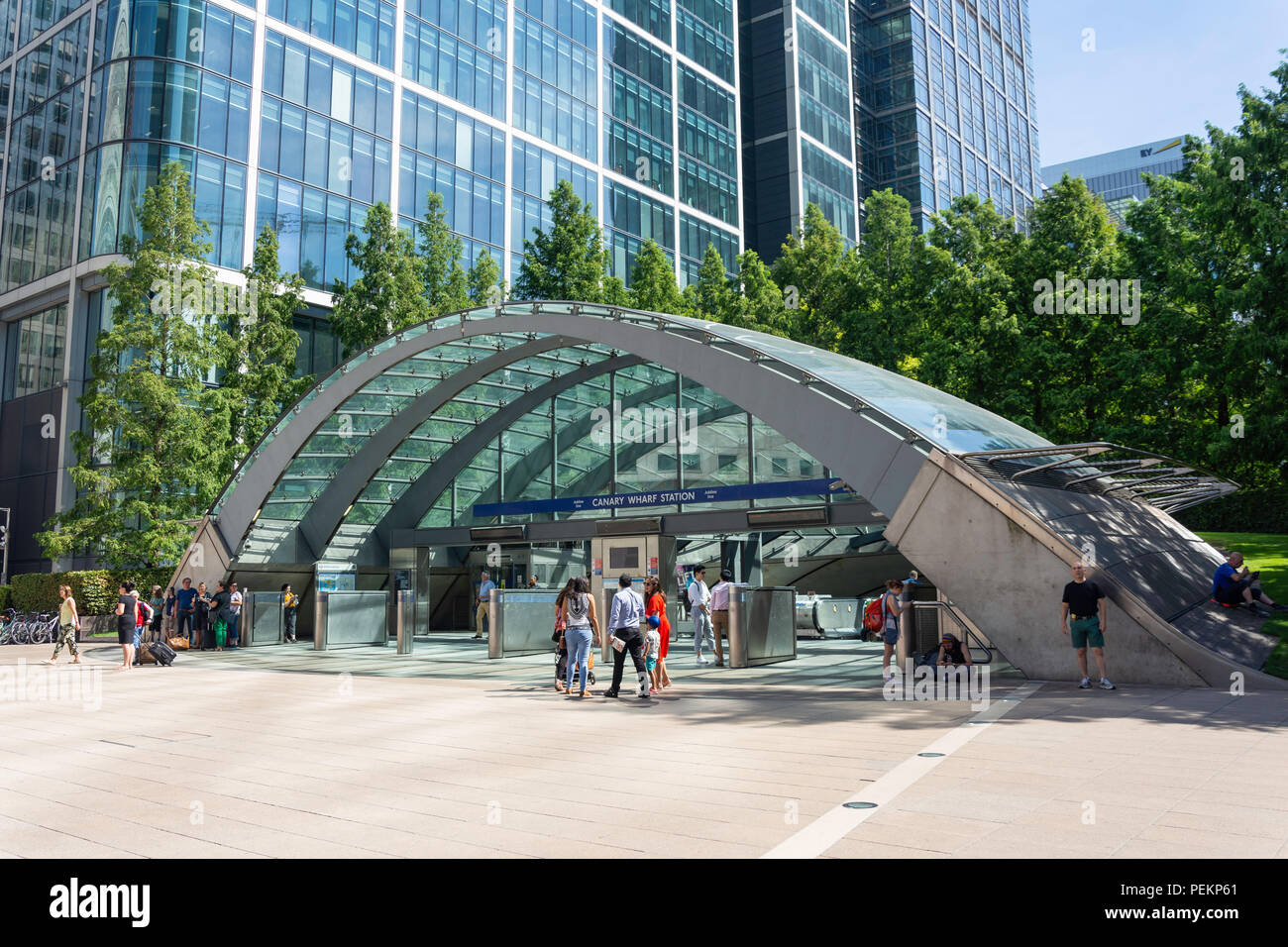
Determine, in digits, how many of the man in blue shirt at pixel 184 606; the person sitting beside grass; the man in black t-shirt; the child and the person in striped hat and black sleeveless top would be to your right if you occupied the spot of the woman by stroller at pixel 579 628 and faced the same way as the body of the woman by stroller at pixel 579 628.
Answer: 4

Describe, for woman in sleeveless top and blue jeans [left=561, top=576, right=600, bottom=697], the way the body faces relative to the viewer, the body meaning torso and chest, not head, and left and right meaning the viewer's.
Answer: facing away from the viewer

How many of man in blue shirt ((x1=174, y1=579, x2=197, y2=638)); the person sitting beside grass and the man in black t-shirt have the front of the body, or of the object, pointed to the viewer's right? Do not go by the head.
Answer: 1

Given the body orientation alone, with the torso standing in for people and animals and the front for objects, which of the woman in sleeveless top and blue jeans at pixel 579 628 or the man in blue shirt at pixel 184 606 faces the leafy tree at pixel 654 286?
the woman in sleeveless top and blue jeans

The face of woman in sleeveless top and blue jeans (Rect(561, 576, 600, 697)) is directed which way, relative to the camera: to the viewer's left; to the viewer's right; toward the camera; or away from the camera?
away from the camera

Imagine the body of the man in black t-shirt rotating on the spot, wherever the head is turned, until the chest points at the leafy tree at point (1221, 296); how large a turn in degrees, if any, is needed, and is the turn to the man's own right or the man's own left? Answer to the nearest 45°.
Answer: approximately 180°

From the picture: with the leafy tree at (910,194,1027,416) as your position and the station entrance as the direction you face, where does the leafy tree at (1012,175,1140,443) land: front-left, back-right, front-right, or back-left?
back-left

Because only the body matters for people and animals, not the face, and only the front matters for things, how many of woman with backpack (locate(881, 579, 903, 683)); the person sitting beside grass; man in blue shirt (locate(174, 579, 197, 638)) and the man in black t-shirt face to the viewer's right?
2

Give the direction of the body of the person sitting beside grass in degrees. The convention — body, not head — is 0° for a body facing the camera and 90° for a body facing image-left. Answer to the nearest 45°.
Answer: approximately 270°

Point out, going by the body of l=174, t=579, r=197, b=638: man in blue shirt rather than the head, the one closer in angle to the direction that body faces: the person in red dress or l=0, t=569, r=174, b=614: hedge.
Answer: the person in red dress

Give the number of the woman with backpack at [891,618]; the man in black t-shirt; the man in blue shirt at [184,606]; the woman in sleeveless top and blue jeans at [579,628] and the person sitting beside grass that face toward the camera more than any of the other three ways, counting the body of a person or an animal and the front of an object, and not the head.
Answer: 2

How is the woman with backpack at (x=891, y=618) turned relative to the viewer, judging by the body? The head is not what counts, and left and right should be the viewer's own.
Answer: facing to the right of the viewer

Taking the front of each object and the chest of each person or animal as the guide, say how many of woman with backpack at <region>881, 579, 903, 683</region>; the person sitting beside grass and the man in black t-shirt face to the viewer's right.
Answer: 2

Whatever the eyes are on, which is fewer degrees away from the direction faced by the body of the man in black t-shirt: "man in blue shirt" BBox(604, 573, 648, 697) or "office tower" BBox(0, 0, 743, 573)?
the man in blue shirt

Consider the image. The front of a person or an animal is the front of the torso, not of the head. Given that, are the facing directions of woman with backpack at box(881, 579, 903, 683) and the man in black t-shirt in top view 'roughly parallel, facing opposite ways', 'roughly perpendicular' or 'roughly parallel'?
roughly perpendicular

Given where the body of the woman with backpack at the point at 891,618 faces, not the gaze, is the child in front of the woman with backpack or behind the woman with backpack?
behind

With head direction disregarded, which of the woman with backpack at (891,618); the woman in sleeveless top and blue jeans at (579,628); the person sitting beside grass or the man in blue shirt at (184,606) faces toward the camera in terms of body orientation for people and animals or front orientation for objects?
the man in blue shirt
